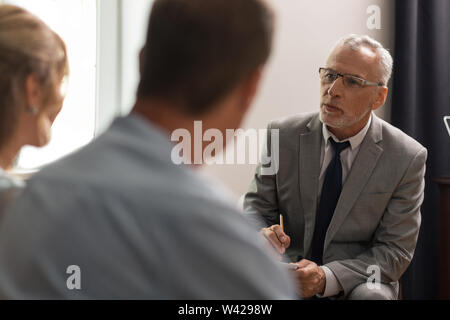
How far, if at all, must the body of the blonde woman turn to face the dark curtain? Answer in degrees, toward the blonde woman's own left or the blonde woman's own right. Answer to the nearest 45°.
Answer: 0° — they already face it

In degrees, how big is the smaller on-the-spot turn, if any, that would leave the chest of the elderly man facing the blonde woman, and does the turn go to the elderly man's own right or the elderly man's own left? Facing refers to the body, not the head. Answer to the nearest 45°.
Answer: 0° — they already face them

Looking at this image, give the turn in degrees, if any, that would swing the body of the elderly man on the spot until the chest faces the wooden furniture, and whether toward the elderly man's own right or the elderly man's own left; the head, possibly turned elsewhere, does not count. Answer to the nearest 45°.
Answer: approximately 180°

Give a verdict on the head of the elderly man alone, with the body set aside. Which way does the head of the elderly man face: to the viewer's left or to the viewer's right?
to the viewer's left

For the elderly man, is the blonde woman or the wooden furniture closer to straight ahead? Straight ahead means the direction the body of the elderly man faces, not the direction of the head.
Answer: the blonde woman

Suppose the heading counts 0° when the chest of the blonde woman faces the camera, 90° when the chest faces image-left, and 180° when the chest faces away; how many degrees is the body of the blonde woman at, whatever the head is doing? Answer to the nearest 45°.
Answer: approximately 225°
